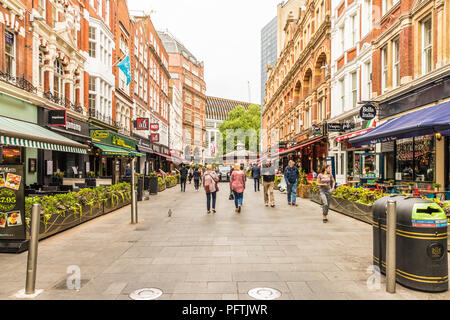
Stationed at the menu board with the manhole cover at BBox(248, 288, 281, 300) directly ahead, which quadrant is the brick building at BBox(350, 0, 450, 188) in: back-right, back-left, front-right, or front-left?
front-left

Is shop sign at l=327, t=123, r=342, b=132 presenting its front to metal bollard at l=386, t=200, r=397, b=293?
yes

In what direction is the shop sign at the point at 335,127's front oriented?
toward the camera

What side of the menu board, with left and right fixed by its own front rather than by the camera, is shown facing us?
front

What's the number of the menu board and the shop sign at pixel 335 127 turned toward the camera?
2

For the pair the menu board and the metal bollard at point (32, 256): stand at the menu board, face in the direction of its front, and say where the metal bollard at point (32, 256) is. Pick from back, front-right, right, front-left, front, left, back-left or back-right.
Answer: front

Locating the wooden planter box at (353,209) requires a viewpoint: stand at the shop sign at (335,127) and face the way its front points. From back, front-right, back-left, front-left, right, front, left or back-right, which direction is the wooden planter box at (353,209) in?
front

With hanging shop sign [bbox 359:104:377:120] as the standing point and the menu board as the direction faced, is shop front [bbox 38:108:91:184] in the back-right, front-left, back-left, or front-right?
front-right

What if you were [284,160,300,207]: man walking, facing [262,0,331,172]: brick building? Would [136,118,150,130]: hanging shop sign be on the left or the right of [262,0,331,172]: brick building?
left

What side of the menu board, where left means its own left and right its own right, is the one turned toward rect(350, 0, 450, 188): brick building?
left
